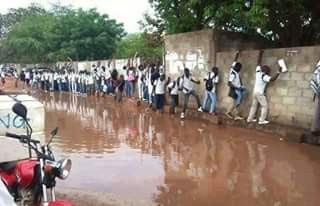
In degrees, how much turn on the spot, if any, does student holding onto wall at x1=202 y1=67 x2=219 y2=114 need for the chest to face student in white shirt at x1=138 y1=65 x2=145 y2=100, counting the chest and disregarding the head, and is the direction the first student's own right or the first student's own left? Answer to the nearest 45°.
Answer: approximately 90° to the first student's own left

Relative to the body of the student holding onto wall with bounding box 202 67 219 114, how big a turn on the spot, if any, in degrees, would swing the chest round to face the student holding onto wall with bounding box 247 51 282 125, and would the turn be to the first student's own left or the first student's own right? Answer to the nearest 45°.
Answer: approximately 90° to the first student's own right

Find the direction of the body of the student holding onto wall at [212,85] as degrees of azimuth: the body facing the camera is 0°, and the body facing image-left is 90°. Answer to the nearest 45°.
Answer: approximately 225°

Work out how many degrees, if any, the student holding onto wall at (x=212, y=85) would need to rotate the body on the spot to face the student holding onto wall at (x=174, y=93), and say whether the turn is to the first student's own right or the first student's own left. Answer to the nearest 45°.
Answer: approximately 90° to the first student's own left

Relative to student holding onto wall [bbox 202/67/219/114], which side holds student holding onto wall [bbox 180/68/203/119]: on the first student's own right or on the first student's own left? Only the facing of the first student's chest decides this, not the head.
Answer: on the first student's own left

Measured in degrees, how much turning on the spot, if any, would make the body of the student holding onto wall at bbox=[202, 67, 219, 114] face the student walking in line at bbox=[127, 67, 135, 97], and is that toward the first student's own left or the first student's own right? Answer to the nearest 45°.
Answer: approximately 90° to the first student's own left

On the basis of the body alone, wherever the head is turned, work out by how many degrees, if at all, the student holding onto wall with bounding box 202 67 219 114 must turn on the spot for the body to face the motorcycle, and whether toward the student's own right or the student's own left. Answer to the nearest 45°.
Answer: approximately 135° to the student's own right
